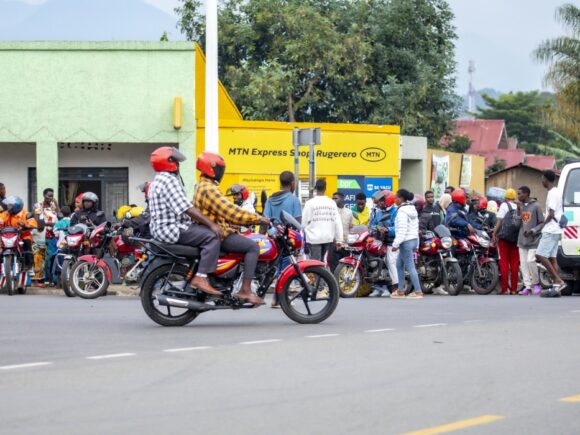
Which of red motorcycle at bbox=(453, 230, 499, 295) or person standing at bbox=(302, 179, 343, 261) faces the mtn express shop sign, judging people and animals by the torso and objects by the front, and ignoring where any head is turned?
the person standing

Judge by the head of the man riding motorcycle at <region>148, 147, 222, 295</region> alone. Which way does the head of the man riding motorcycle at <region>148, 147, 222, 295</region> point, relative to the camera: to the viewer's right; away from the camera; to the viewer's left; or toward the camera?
to the viewer's right

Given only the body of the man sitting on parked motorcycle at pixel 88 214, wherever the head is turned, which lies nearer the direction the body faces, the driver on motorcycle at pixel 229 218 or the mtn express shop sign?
the driver on motorcycle

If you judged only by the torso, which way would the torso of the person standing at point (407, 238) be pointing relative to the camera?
to the viewer's left

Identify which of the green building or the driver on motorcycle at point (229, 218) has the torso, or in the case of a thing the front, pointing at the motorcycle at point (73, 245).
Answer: the green building

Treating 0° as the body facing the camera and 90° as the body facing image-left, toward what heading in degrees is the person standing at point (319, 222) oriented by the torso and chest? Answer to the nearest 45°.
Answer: approximately 180°

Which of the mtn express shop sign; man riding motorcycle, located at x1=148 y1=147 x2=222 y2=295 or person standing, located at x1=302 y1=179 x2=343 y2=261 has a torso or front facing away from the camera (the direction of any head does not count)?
the person standing

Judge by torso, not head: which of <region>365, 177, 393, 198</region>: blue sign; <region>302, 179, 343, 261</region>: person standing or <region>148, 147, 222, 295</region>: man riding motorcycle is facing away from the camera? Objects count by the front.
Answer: the person standing

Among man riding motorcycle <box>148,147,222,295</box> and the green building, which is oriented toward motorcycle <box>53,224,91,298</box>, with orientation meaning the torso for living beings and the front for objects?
the green building

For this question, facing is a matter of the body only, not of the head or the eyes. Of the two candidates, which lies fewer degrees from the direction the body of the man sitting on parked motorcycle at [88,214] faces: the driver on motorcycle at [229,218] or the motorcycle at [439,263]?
the driver on motorcycle

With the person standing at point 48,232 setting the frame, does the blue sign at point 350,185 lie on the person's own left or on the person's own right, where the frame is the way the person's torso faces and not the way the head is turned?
on the person's own left

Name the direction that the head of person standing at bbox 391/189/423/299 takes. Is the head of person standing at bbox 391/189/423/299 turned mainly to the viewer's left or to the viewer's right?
to the viewer's left

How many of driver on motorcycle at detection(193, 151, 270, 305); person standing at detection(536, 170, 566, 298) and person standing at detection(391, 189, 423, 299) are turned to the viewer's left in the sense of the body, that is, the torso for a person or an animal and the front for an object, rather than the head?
2

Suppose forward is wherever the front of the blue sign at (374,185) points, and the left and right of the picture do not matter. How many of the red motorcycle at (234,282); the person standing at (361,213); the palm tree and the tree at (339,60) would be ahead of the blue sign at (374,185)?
2
